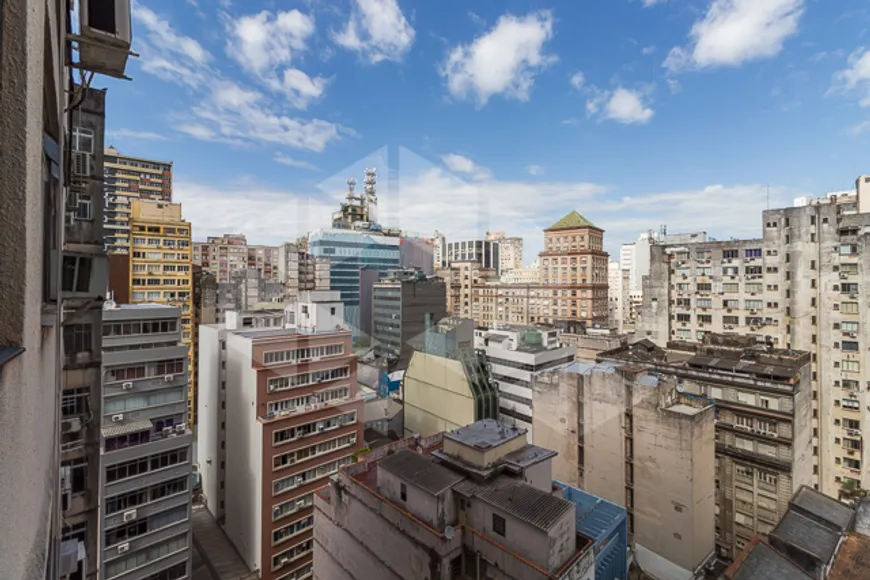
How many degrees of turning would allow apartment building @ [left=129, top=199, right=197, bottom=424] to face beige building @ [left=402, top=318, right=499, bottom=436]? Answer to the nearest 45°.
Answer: approximately 45° to its left

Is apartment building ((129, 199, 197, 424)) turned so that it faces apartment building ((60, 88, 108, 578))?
yes

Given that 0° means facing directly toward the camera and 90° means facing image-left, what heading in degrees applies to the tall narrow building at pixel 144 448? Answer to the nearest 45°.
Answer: approximately 0°

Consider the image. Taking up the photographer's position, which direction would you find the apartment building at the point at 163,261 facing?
facing the viewer

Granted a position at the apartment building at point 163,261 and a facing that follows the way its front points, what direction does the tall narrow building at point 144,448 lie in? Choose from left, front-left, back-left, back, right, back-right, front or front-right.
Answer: front

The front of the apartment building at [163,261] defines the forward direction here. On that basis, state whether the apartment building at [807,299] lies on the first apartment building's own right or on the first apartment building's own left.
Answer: on the first apartment building's own left

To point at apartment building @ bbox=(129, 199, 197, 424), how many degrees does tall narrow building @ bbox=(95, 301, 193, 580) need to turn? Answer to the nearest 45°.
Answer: approximately 180°

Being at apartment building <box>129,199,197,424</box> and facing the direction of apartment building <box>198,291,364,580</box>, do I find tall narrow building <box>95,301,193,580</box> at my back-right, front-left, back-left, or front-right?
front-right

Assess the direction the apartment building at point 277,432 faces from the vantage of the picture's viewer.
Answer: facing the viewer and to the right of the viewer

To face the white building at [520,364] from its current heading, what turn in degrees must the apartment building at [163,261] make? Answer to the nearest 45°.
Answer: approximately 45° to its left

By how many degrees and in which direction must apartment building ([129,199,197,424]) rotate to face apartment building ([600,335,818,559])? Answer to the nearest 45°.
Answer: approximately 45° to its left

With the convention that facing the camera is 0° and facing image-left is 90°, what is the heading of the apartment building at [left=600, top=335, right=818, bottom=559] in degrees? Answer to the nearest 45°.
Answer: approximately 45°

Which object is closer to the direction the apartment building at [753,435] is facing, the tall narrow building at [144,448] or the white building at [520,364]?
the tall narrow building

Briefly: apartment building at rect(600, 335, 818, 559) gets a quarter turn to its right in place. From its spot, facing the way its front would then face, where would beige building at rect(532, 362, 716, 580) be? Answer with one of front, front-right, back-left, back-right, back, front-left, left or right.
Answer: left

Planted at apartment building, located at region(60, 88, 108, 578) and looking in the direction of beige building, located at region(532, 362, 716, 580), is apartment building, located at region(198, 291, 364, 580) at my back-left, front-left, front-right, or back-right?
front-left

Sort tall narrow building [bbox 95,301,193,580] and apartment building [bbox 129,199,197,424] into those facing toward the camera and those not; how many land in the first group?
2
